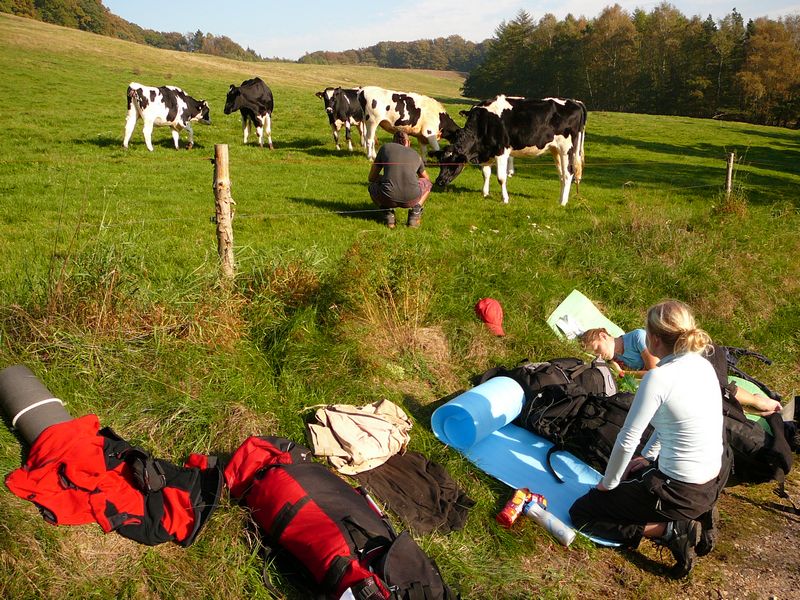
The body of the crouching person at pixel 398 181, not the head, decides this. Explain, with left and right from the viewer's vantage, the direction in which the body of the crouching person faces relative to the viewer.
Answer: facing away from the viewer

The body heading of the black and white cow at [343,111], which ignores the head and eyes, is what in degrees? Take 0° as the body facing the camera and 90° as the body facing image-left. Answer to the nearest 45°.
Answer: approximately 45°

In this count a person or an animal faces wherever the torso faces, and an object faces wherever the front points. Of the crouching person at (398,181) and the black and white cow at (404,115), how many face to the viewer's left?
0

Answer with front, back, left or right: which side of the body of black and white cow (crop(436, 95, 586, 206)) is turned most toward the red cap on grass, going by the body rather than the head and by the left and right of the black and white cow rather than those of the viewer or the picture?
left

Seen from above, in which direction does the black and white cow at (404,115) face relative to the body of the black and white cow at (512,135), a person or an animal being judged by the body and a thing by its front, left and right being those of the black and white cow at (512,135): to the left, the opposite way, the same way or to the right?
the opposite way

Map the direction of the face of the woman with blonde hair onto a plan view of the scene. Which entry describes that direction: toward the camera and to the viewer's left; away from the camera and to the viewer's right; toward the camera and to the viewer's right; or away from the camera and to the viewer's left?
away from the camera and to the viewer's left

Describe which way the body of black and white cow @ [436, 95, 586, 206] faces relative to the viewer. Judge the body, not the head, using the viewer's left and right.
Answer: facing to the left of the viewer

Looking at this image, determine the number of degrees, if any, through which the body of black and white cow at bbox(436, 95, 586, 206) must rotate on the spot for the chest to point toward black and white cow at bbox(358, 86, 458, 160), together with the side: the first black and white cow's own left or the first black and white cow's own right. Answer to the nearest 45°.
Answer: approximately 45° to the first black and white cow's own right

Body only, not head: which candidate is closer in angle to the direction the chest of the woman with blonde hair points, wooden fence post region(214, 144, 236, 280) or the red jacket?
the wooden fence post

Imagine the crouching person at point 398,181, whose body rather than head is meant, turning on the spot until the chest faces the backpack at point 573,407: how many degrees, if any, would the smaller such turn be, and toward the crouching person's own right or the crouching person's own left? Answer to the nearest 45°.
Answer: approximately 180°

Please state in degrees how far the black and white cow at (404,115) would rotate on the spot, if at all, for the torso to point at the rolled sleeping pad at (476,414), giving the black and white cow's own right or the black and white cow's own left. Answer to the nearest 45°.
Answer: approximately 90° to the black and white cow's own right

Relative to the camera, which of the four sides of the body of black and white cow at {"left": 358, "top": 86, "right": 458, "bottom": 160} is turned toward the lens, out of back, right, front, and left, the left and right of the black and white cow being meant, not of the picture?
right

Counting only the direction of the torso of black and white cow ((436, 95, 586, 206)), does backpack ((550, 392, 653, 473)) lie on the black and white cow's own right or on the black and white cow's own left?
on the black and white cow's own left

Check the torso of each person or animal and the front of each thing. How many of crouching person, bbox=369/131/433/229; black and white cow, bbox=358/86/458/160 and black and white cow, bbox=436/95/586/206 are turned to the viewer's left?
1

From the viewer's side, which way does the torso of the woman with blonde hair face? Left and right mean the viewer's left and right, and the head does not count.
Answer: facing away from the viewer and to the left of the viewer
